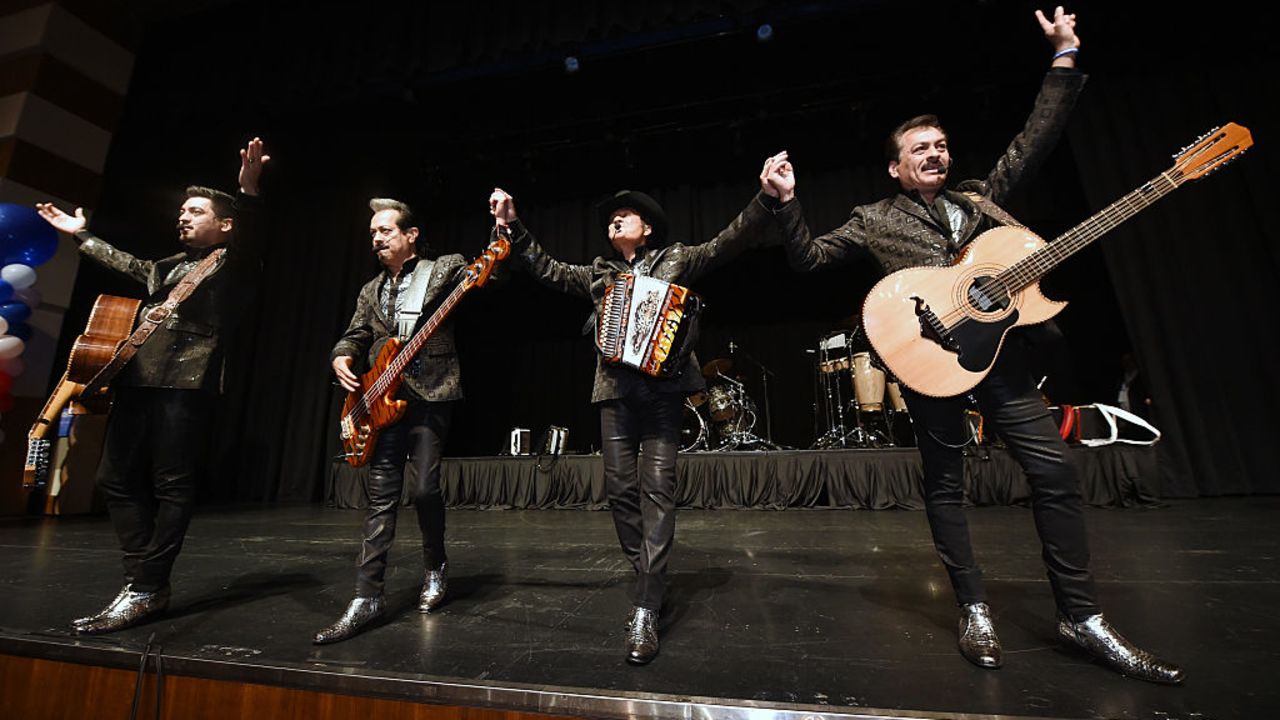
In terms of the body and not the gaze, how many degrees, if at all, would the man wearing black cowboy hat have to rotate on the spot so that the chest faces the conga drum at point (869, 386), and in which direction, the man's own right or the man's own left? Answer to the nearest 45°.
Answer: approximately 135° to the man's own left

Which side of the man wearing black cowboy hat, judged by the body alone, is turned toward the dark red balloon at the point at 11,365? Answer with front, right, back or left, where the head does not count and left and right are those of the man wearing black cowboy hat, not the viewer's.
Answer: right

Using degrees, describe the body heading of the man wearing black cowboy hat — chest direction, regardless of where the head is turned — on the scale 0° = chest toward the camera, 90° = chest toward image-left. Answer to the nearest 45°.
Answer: approximately 0°

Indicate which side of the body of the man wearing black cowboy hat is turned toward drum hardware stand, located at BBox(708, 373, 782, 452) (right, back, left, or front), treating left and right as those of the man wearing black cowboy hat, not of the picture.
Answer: back

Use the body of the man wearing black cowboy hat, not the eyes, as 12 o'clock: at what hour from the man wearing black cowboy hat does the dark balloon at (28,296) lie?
The dark balloon is roughly at 4 o'clock from the man wearing black cowboy hat.

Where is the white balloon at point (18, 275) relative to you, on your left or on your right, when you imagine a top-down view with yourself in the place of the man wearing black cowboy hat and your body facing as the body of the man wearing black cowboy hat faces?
on your right

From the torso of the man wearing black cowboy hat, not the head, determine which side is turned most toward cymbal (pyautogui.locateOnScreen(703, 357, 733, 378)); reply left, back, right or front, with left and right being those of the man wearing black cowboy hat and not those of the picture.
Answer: back

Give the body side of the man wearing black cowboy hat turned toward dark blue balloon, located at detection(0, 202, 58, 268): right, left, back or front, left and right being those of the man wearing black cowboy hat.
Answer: right

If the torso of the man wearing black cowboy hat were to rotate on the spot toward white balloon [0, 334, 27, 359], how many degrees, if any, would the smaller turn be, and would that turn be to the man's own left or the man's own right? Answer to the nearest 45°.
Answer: approximately 135° to the man's own right

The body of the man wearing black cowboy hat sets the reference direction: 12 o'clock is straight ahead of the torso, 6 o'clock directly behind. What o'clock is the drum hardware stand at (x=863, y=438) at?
The drum hardware stand is roughly at 7 o'clock from the man wearing black cowboy hat.
